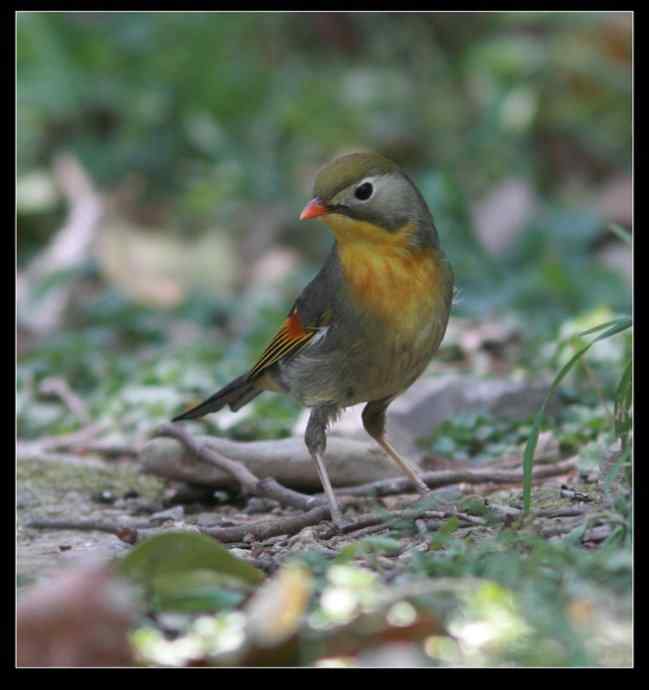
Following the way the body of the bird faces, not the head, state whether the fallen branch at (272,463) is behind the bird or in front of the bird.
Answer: behind

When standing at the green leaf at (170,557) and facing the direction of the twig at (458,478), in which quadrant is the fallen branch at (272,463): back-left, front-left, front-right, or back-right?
front-left

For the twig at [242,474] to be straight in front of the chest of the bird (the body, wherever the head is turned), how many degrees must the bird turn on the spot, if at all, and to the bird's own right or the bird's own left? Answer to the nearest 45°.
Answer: approximately 180°

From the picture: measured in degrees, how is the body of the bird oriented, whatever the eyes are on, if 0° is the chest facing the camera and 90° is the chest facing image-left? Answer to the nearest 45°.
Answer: approximately 315°

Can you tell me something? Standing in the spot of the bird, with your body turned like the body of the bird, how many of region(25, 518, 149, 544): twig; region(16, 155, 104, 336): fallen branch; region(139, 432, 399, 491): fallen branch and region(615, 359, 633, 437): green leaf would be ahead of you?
1

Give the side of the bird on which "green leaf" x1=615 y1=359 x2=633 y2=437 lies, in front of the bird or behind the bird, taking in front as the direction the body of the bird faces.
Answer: in front

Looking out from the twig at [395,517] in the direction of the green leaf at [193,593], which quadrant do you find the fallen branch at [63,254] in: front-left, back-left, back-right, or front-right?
back-right

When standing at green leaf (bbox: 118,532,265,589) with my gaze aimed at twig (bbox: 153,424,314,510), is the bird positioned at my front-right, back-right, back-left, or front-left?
front-right

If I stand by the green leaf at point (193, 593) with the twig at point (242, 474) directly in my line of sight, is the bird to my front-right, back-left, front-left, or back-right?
front-right

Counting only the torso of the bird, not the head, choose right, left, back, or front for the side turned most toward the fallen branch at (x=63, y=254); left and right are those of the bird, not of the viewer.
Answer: back
